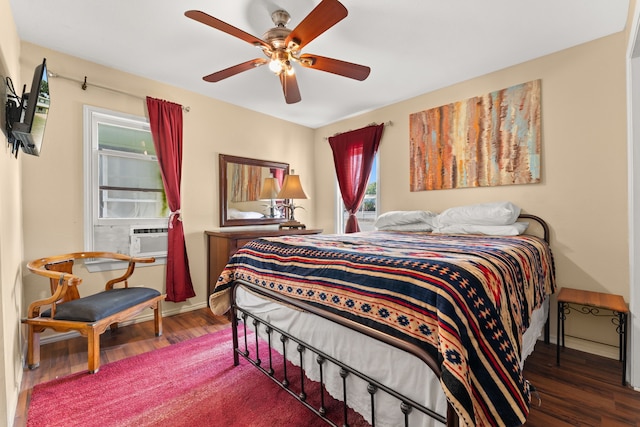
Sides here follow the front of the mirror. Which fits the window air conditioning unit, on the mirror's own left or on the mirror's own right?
on the mirror's own right

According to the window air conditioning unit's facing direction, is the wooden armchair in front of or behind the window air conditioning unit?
in front

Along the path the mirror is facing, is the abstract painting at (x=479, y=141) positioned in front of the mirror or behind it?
in front

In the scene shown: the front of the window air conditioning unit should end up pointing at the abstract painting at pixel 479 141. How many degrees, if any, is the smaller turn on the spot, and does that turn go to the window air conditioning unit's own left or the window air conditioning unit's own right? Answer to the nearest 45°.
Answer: approximately 45° to the window air conditioning unit's own left

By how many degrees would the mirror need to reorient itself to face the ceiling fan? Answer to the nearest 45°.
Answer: approximately 45° to its right

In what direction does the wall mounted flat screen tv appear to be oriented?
to the viewer's right

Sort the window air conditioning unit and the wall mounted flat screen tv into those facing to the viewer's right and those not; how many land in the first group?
1

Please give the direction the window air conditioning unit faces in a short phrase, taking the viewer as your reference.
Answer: facing the viewer

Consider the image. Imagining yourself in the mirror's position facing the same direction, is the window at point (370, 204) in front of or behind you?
in front

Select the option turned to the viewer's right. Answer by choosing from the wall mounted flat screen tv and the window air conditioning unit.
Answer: the wall mounted flat screen tv

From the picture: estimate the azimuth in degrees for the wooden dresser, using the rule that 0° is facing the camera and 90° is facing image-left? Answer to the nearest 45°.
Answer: approximately 315°

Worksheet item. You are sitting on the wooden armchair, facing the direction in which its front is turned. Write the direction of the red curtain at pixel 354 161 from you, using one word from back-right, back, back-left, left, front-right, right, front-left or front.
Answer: front-left
